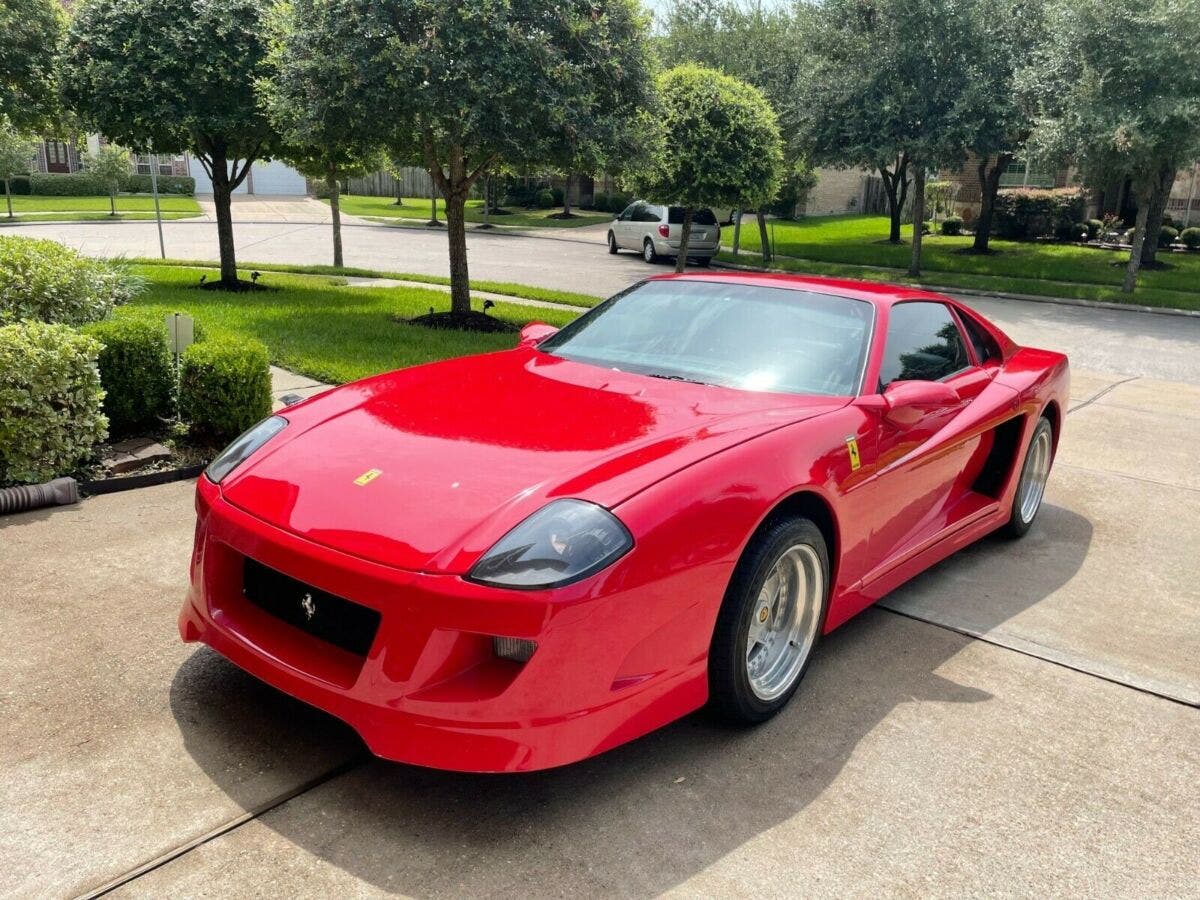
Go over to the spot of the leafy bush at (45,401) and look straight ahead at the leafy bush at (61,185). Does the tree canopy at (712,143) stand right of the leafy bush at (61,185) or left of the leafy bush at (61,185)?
right

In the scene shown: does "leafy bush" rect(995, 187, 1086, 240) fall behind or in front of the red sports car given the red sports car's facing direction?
behind

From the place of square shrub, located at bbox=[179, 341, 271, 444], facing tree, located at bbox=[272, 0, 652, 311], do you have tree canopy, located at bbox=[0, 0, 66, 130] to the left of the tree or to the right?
left

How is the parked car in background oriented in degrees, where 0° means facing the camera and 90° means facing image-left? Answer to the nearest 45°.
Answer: approximately 135°

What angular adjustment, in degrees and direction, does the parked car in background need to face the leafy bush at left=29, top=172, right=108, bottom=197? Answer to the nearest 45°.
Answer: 0° — it already faces it

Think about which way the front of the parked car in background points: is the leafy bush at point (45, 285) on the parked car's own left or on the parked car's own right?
on the parked car's own left

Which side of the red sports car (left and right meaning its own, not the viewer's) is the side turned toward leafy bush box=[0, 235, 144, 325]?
right

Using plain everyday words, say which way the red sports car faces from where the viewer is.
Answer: facing the viewer and to the left of the viewer

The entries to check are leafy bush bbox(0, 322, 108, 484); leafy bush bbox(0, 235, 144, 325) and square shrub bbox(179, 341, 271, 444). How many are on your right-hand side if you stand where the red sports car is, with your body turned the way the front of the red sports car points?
3

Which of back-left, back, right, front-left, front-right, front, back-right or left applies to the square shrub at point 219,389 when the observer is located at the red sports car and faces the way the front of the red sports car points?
right

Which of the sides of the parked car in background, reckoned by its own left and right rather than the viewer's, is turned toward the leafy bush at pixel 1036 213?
right

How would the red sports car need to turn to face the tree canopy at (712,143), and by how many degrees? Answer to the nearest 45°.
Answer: approximately 135° to its right

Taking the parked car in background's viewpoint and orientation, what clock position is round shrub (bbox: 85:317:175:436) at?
The round shrub is roughly at 8 o'clock from the parked car in background.

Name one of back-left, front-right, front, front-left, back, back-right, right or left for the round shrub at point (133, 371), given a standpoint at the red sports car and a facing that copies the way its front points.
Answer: right

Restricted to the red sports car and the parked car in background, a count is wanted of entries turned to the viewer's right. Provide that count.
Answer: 0
